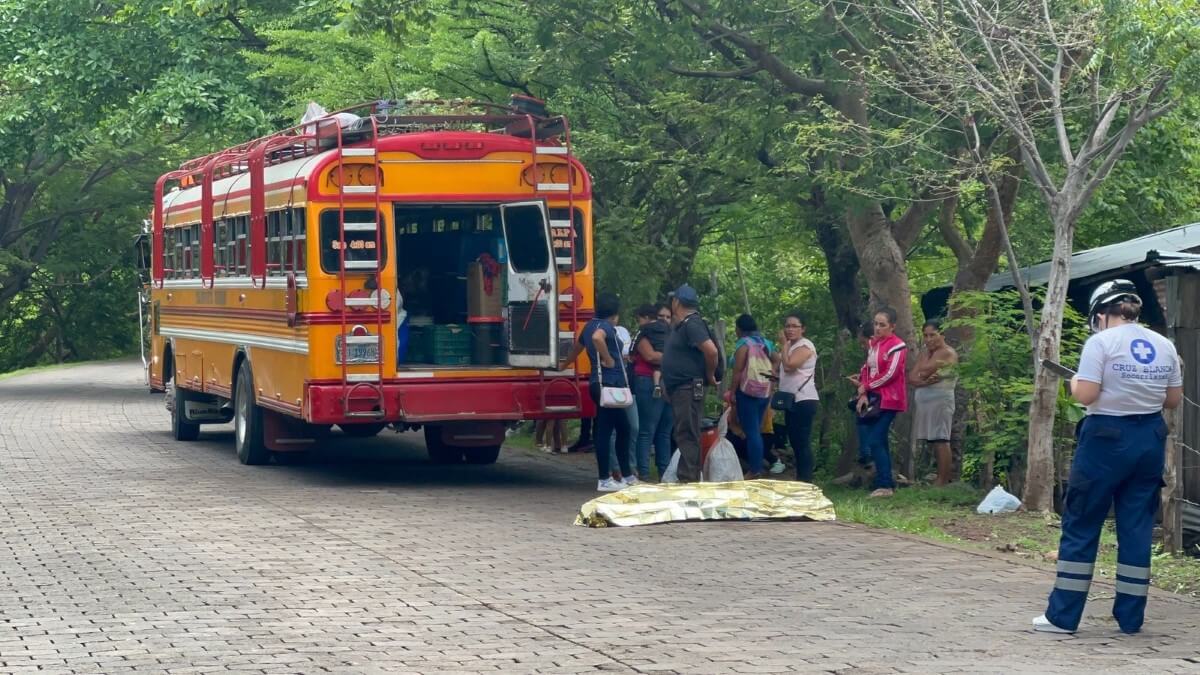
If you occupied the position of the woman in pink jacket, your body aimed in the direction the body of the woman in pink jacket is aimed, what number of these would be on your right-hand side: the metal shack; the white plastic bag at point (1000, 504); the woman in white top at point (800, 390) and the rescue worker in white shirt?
1

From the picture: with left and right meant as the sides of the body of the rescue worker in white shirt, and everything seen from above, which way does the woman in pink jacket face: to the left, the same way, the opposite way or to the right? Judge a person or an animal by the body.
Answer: to the left

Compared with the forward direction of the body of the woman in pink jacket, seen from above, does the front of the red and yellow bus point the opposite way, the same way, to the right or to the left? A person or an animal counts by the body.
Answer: to the right

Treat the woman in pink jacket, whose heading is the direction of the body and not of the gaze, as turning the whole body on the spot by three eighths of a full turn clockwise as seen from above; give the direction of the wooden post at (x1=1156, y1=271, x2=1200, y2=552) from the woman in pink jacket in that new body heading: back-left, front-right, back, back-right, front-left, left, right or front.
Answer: back-right

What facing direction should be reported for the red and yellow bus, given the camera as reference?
facing away from the viewer and to the left of the viewer

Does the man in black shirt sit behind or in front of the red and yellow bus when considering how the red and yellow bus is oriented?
behind

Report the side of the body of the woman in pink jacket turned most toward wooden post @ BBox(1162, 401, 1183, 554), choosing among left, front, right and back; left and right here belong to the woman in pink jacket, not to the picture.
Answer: left

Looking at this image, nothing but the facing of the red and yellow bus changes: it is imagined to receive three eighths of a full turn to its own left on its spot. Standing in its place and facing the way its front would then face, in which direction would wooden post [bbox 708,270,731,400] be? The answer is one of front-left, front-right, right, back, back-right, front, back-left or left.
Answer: back-left

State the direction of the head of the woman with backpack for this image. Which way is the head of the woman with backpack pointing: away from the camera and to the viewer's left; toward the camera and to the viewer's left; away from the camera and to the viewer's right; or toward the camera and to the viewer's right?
away from the camera and to the viewer's left

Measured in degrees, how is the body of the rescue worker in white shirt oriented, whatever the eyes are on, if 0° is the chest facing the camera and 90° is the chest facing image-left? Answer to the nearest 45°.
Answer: approximately 135°

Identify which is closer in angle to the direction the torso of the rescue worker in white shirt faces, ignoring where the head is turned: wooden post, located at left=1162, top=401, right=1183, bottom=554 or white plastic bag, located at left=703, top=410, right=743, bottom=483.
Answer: the white plastic bag

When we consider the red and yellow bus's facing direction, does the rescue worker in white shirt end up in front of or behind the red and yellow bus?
behind

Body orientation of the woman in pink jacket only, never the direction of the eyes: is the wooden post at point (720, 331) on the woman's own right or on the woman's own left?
on the woman's own right

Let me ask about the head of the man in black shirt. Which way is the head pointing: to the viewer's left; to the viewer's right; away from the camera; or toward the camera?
to the viewer's left
